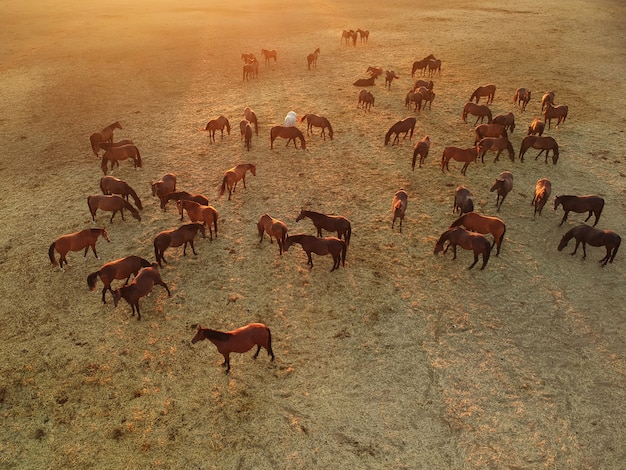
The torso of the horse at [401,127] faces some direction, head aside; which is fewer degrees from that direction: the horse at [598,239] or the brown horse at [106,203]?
the brown horse

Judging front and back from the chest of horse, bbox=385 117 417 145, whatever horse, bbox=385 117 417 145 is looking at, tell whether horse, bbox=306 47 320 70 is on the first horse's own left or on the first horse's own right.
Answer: on the first horse's own right

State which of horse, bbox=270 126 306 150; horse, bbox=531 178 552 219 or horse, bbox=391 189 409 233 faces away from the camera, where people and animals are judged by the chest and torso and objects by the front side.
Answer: horse, bbox=391 189 409 233

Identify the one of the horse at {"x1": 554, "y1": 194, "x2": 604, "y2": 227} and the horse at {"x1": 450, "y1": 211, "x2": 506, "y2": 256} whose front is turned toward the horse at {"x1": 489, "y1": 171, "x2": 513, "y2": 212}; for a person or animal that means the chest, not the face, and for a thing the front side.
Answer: the horse at {"x1": 554, "y1": 194, "x2": 604, "y2": 227}

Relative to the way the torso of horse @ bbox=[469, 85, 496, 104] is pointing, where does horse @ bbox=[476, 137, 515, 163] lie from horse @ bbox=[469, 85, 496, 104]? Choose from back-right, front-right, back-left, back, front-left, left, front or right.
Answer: left

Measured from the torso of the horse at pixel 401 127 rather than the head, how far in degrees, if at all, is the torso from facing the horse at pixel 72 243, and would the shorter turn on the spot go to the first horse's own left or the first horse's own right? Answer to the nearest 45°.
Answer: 0° — it already faces it

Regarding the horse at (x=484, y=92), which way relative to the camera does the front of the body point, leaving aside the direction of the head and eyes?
to the viewer's left

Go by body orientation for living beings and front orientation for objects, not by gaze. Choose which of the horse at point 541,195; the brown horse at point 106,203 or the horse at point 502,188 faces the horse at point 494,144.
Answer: the brown horse

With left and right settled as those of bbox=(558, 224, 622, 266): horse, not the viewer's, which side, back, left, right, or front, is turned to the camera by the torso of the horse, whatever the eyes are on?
left

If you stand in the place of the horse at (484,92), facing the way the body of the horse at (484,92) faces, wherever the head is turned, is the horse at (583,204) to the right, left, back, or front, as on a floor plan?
left

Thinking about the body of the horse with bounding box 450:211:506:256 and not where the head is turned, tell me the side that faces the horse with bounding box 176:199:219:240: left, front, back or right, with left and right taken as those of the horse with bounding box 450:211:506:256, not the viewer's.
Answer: front

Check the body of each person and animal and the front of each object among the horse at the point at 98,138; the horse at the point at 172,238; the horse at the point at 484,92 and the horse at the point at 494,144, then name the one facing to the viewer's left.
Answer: the horse at the point at 484,92

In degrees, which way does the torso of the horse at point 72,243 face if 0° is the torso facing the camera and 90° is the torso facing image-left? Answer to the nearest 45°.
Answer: approximately 225°
